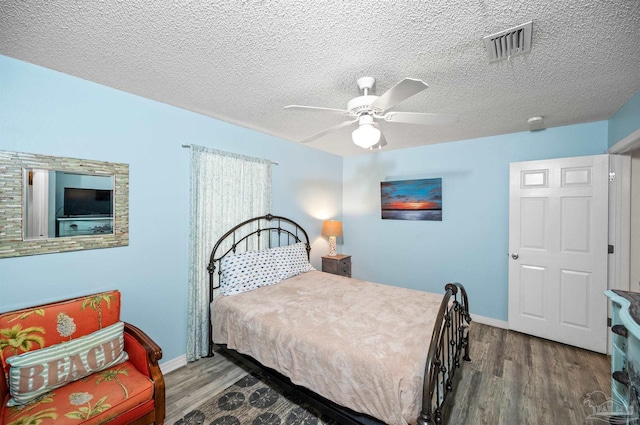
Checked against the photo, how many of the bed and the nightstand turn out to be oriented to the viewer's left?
0

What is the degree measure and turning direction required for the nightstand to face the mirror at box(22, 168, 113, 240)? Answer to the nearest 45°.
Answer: approximately 90° to its right

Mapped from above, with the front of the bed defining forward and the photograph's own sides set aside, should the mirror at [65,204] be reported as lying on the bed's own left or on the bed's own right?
on the bed's own right

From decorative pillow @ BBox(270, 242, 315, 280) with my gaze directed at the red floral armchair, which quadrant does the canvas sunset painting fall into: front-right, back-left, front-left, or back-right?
back-left

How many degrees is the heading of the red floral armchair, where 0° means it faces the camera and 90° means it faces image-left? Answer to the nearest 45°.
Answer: approximately 315°

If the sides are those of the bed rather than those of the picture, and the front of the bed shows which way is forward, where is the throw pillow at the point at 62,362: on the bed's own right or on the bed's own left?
on the bed's own right

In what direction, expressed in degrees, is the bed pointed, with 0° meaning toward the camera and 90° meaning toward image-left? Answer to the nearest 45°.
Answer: approximately 315°
